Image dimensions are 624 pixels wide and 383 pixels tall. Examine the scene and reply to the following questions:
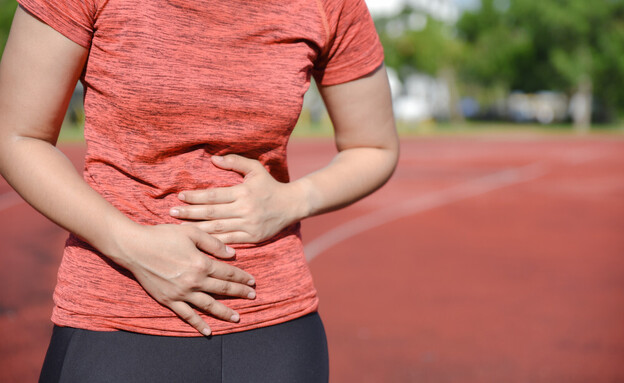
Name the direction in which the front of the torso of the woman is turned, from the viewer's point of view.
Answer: toward the camera

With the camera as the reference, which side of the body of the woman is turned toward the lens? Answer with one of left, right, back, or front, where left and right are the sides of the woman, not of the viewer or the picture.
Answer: front
